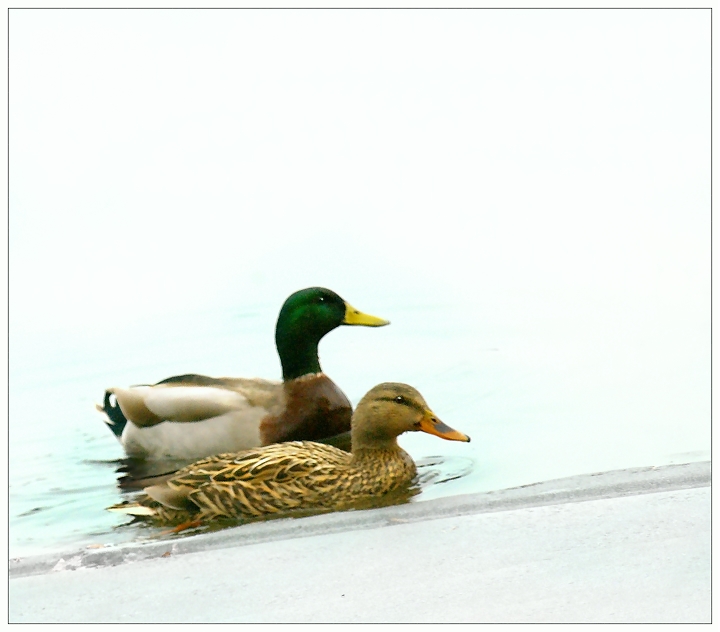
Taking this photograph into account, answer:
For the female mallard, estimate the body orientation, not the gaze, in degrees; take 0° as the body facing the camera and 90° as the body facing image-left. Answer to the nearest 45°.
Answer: approximately 270°

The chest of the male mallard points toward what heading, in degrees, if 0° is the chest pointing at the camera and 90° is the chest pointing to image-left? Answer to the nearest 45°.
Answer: approximately 270°

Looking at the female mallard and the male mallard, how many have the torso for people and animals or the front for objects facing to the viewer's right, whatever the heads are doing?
2

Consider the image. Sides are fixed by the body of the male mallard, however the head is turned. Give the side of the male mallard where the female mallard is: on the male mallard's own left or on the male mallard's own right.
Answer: on the male mallard's own right

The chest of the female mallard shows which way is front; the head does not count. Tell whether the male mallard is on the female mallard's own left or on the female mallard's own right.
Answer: on the female mallard's own left
